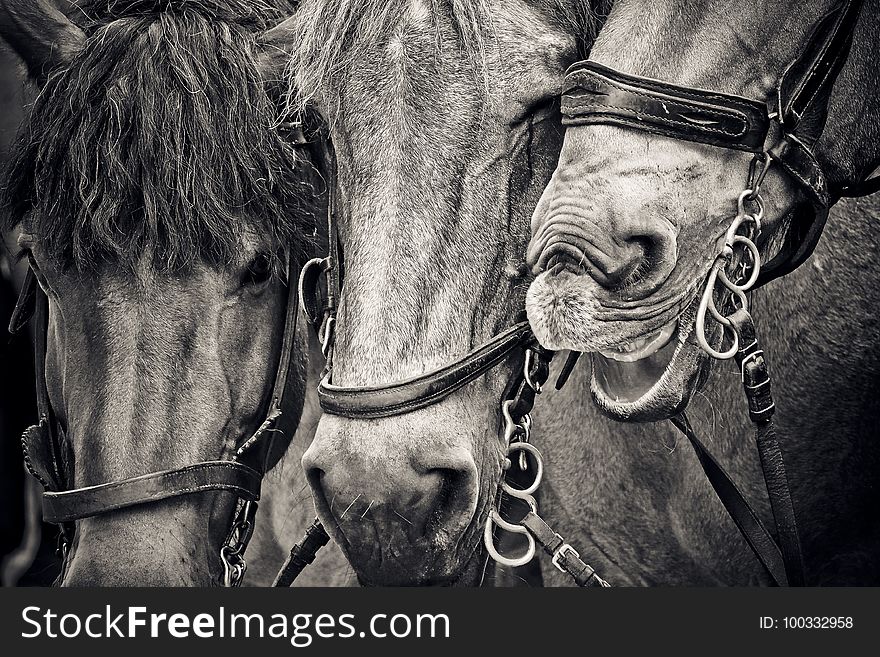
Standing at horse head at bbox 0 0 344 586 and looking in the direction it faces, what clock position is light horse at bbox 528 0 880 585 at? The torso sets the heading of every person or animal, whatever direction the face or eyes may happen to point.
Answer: The light horse is roughly at 10 o'clock from the horse head.

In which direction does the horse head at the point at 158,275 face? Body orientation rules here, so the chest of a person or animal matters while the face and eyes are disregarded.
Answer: toward the camera
